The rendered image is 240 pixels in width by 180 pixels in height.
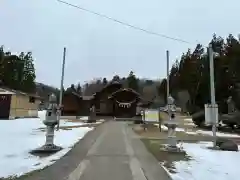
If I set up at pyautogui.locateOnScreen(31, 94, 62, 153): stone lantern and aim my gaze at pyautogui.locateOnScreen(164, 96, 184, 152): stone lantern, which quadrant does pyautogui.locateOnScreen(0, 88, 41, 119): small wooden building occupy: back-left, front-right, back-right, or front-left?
back-left

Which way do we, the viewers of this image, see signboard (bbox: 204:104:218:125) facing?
facing the viewer

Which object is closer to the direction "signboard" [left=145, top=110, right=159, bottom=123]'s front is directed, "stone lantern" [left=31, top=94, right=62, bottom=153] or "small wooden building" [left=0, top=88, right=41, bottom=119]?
the stone lantern

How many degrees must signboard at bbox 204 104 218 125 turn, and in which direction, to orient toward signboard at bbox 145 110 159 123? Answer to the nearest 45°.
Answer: approximately 135° to its right

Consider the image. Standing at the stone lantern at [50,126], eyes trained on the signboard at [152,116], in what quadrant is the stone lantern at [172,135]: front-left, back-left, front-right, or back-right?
front-right

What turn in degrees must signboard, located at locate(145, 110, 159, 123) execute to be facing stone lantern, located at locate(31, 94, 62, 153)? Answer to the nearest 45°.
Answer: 0° — it already faces it

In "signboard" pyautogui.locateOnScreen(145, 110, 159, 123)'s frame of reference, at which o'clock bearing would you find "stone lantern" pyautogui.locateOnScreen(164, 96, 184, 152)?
The stone lantern is roughly at 12 o'clock from the signboard.

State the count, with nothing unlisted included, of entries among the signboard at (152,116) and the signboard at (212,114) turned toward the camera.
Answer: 2

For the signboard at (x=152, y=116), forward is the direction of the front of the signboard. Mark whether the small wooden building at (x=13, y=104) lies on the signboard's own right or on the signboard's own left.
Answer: on the signboard's own right

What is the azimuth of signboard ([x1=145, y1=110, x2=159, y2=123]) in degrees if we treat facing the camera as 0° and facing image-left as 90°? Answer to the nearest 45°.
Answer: approximately 0°

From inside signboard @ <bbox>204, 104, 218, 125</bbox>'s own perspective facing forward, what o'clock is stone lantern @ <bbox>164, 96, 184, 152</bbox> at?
The stone lantern is roughly at 1 o'clock from the signboard.

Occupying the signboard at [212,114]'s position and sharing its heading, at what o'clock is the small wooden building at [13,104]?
The small wooden building is roughly at 4 o'clock from the signboard.
